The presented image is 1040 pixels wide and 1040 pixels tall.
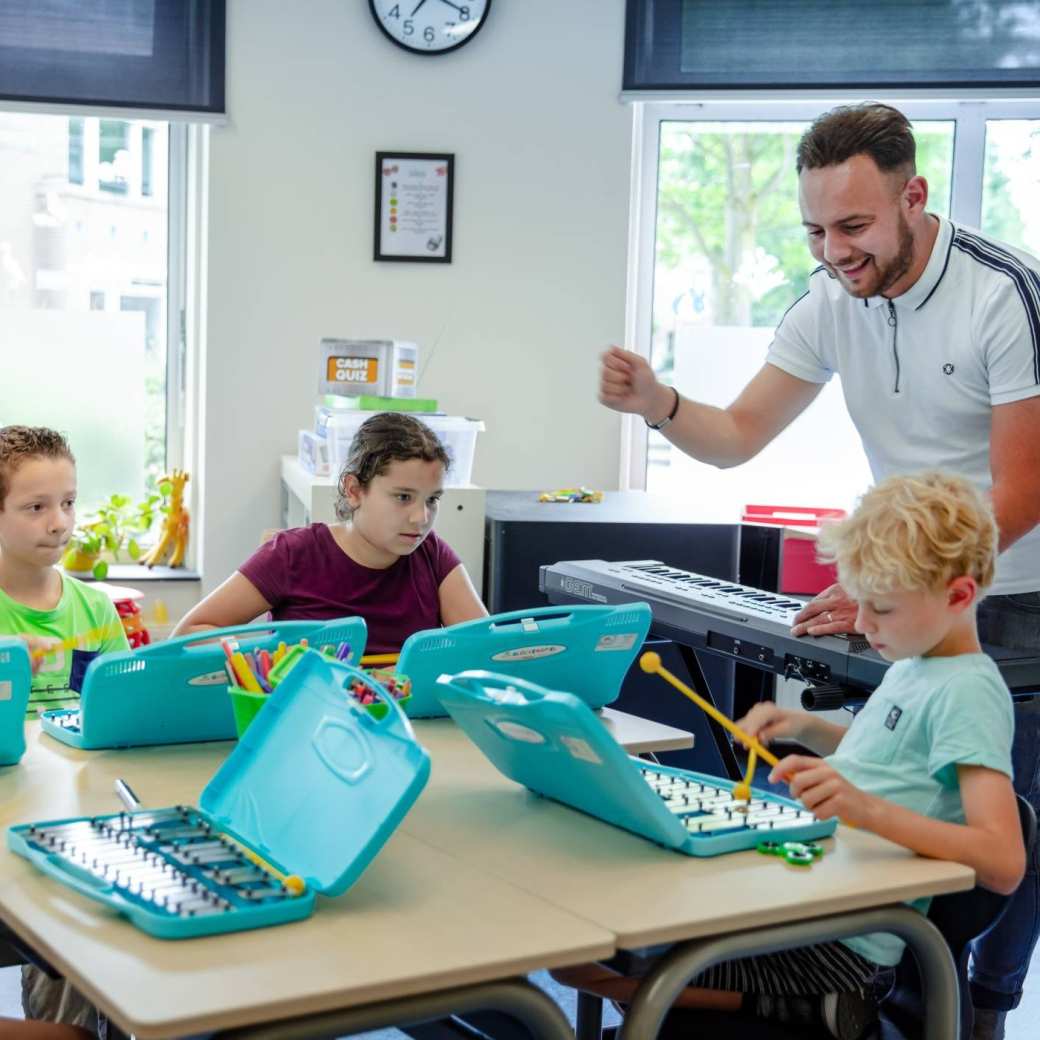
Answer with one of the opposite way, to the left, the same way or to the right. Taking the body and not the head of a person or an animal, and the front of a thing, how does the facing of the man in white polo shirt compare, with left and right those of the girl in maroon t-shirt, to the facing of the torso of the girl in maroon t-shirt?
to the right

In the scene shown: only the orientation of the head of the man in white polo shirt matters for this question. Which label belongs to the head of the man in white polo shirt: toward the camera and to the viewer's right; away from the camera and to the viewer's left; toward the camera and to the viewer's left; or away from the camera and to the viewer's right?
toward the camera and to the viewer's left

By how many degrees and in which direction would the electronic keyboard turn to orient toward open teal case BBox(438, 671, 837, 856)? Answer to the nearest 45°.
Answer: approximately 135° to its right

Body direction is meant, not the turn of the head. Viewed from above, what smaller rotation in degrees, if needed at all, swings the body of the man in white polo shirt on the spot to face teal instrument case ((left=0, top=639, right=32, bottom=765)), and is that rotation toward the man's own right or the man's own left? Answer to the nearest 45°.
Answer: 0° — they already face it

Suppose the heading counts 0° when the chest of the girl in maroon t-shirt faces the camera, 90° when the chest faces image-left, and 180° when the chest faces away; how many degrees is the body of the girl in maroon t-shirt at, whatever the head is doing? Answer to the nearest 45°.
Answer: approximately 315°

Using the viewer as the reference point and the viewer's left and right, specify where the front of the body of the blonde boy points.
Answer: facing to the left of the viewer

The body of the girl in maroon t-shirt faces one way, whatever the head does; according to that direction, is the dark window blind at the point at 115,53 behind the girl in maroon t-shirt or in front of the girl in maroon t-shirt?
behind

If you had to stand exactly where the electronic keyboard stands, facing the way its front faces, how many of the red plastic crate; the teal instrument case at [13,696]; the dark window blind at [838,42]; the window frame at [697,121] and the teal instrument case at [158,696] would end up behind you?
2

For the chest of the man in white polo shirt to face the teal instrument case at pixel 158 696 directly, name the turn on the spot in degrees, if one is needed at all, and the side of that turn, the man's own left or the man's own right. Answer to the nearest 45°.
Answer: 0° — they already face it

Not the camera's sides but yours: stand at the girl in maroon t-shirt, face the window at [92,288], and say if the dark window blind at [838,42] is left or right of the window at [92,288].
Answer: right

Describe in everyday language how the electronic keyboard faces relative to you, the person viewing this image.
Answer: facing away from the viewer and to the right of the viewer

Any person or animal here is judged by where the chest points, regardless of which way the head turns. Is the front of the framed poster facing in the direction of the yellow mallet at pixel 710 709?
yes
